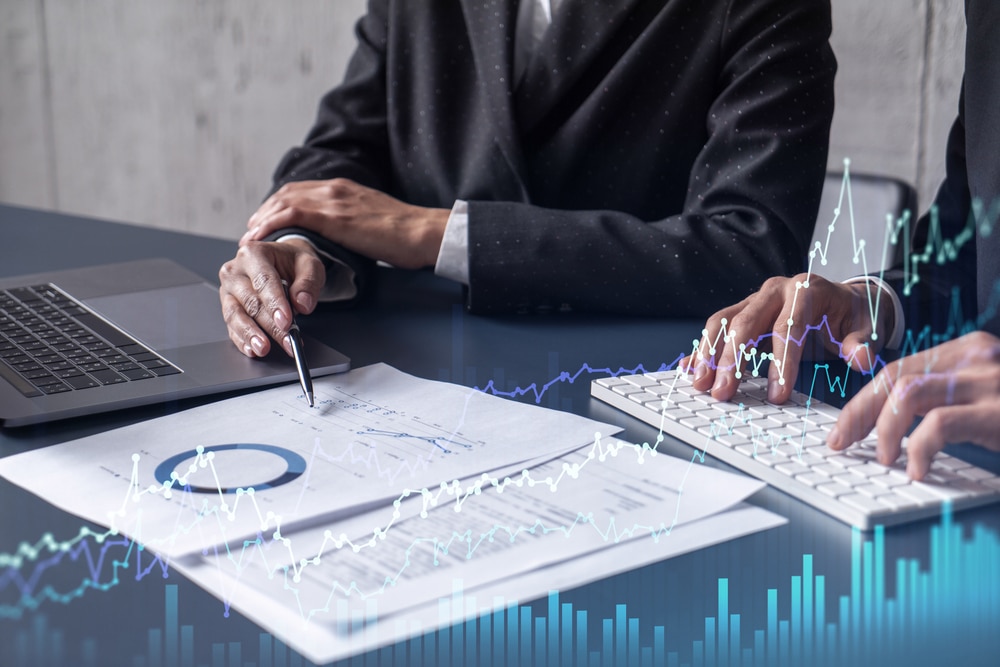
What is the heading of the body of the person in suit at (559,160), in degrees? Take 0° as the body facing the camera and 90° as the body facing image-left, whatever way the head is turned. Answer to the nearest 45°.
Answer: approximately 45°

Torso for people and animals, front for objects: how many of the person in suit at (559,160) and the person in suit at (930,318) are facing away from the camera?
0

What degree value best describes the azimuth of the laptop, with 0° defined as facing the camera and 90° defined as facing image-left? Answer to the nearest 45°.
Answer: approximately 225°

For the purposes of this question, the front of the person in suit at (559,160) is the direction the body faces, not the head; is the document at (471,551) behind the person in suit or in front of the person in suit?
in front
